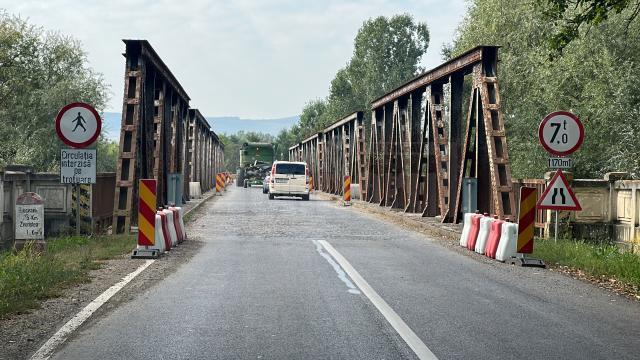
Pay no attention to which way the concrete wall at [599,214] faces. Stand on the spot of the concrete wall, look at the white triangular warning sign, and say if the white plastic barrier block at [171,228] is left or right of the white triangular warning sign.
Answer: right

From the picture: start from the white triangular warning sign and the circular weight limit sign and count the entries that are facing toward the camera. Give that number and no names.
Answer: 2

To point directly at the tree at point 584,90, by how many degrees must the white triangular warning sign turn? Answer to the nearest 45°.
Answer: approximately 180°

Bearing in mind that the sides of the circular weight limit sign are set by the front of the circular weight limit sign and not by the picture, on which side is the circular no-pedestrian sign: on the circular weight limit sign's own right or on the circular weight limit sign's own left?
on the circular weight limit sign's own right

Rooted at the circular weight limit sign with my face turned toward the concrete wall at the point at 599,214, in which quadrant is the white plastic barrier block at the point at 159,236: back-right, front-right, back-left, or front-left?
back-left
